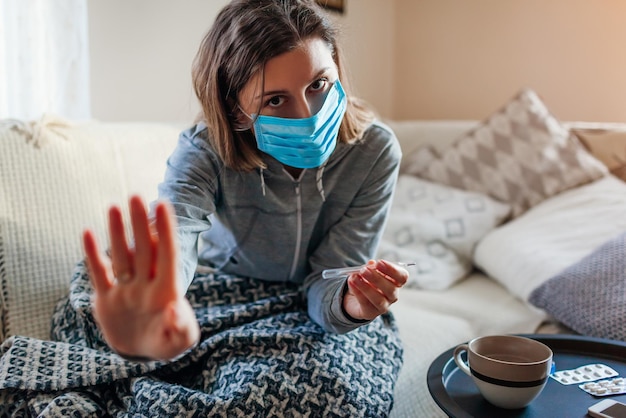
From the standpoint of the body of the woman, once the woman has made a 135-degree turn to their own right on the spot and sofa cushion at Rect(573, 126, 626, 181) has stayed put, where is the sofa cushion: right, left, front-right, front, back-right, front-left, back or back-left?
right

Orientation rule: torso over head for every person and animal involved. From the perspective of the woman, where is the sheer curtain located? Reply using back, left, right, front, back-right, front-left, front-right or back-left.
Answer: back-right

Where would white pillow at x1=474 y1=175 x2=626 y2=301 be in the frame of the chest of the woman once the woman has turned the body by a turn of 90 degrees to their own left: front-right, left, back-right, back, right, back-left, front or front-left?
front-left

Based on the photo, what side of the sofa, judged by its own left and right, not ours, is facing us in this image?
front

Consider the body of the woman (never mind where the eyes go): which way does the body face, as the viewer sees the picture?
toward the camera
